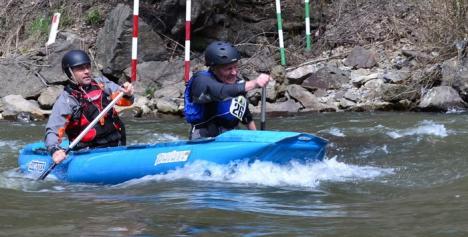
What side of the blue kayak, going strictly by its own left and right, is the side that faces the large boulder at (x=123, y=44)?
left

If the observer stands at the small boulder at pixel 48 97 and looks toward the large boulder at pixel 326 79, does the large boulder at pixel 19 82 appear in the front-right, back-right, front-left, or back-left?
back-left

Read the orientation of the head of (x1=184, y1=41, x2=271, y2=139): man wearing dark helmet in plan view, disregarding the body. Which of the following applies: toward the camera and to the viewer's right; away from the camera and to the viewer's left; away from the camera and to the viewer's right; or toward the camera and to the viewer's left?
toward the camera and to the viewer's right

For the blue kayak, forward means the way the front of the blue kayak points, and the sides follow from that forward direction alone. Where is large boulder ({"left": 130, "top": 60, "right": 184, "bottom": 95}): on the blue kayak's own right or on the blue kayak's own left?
on the blue kayak's own left

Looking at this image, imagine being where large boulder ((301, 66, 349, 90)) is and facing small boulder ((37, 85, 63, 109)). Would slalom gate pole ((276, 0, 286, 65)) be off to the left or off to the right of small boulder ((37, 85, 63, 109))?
right

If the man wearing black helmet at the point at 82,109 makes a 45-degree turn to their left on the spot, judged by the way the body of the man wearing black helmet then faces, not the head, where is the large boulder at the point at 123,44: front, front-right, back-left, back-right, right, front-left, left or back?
left

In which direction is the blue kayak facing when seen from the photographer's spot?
facing to the right of the viewer

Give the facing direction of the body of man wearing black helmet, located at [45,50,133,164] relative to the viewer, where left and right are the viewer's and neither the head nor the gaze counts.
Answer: facing the viewer and to the right of the viewer

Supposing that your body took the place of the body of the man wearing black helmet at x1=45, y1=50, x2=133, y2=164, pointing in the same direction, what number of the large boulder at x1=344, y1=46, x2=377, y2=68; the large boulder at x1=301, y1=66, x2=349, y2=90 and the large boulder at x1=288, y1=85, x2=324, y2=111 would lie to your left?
3

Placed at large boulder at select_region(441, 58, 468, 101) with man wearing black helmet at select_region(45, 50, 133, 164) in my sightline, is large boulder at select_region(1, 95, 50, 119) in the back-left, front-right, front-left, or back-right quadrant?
front-right

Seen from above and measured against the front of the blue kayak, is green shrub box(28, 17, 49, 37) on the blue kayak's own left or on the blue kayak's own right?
on the blue kayak's own left

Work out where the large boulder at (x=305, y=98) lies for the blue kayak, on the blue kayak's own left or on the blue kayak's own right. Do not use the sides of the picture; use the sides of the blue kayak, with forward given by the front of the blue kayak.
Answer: on the blue kayak's own left

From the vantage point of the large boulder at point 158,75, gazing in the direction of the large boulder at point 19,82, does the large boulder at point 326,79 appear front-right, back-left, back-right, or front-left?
back-left

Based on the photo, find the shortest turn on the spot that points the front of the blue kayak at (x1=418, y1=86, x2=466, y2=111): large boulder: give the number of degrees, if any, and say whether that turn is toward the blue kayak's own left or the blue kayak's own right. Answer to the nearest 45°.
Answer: approximately 45° to the blue kayak's own left

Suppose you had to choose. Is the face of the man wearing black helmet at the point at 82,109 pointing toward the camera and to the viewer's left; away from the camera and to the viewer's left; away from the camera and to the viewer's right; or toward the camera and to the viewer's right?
toward the camera and to the viewer's right

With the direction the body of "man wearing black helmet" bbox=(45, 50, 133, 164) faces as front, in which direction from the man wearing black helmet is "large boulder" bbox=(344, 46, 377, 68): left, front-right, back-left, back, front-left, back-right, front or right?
left
